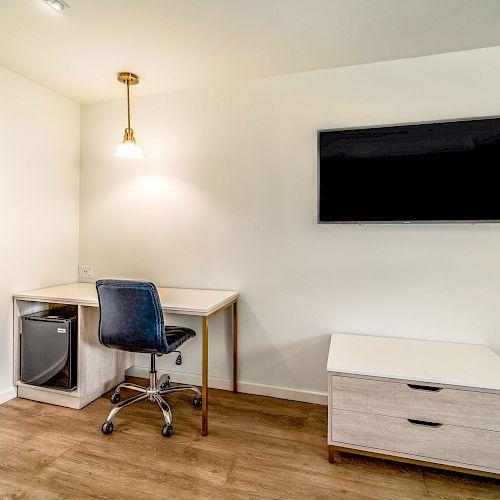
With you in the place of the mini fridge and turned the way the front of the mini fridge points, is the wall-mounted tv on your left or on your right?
on your left

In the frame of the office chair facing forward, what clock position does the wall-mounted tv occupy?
The wall-mounted tv is roughly at 2 o'clock from the office chair.

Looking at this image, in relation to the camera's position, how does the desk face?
facing the viewer and to the left of the viewer

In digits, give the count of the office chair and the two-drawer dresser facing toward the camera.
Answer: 1

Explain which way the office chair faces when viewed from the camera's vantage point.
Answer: facing away from the viewer and to the right of the viewer

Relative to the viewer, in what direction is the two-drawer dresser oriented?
toward the camera

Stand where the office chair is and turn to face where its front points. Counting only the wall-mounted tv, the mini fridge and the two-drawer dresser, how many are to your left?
1
